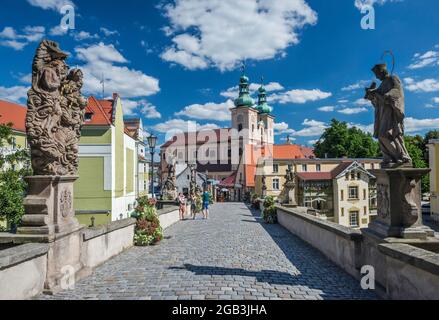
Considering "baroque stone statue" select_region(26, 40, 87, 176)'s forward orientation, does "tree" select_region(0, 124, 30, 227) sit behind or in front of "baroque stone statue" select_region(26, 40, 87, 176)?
behind

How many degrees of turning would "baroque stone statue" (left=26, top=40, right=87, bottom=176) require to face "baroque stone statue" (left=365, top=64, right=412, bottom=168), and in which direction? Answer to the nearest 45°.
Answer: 0° — it already faces it

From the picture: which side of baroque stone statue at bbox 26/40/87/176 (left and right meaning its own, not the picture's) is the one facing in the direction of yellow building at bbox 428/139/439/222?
left

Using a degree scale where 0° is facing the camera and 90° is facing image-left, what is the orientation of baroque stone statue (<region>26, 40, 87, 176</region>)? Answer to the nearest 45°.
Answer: approximately 315°

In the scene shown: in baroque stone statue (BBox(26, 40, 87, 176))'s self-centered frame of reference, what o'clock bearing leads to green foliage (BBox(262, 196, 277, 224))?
The green foliage is roughly at 9 o'clock from the baroque stone statue.

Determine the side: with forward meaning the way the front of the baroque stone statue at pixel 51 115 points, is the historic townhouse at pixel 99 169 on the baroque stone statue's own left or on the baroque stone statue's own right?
on the baroque stone statue's own left

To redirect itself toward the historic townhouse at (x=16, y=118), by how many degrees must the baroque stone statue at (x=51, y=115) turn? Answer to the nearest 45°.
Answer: approximately 135° to its left
